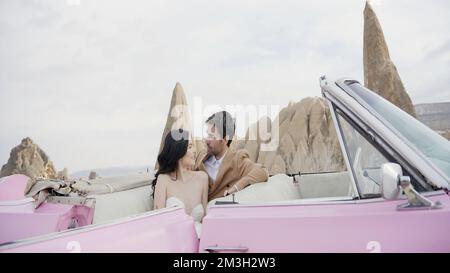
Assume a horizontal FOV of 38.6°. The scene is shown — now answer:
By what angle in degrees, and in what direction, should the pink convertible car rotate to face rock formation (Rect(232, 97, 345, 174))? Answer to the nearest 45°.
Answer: approximately 135° to its left

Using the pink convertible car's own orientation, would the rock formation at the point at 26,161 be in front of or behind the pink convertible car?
behind

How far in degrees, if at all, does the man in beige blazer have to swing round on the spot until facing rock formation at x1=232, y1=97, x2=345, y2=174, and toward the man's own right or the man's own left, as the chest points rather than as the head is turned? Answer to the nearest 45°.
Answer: approximately 135° to the man's own right

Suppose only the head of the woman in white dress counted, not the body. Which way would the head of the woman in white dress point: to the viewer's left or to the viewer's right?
to the viewer's right

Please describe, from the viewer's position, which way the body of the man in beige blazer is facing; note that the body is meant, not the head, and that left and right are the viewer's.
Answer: facing the viewer and to the left of the viewer
